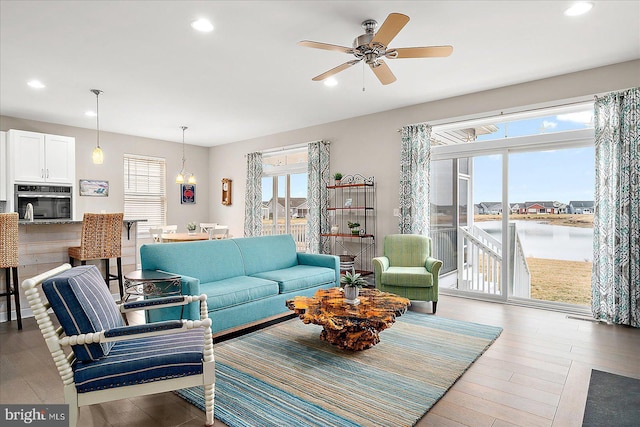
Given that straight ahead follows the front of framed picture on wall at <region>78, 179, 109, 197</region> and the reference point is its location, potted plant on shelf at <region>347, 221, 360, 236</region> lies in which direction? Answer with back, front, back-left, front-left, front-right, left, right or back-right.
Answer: front-left

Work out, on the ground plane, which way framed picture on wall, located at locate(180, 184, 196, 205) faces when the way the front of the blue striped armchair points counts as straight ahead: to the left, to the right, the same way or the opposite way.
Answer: to the right

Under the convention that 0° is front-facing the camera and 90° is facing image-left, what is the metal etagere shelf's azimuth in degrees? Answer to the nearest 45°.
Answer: approximately 45°

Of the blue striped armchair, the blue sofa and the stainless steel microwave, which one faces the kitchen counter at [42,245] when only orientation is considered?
the stainless steel microwave

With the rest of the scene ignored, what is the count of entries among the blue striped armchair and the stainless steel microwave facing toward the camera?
1

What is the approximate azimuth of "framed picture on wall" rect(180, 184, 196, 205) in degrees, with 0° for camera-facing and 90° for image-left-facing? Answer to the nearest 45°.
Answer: approximately 0°

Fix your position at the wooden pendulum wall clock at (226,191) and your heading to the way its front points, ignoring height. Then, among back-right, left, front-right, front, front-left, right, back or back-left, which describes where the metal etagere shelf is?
left

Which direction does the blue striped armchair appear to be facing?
to the viewer's right

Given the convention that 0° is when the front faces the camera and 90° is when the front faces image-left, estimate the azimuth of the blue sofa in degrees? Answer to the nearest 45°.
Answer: approximately 315°

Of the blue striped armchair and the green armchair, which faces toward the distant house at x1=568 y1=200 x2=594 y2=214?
the blue striped armchair

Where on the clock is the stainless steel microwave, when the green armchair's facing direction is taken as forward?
The stainless steel microwave is roughly at 3 o'clock from the green armchair.

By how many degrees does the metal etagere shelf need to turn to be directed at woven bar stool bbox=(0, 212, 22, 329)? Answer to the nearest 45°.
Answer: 0° — it already faces it

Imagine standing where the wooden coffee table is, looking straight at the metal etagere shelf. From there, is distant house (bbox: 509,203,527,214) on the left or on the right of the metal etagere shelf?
right

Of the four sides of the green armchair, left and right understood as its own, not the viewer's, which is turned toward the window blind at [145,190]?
right
